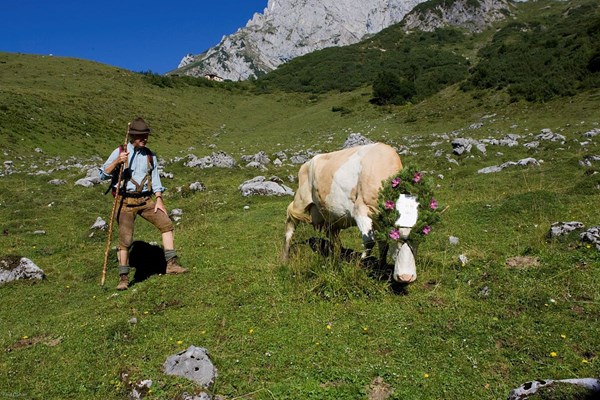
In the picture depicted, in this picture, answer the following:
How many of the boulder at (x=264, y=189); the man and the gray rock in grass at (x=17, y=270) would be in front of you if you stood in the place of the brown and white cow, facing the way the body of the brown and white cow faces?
0

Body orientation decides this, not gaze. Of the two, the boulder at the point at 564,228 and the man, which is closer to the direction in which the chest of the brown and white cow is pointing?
the boulder

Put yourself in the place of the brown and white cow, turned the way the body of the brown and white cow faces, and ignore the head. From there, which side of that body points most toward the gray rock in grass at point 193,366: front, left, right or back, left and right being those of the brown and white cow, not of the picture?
right

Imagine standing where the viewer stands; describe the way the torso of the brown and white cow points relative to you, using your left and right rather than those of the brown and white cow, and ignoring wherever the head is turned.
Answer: facing the viewer and to the right of the viewer

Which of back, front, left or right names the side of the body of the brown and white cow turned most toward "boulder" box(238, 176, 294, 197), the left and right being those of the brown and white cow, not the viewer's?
back

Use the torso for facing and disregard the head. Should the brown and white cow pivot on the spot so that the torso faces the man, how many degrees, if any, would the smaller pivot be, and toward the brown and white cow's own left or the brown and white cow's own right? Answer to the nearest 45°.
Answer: approximately 135° to the brown and white cow's own right

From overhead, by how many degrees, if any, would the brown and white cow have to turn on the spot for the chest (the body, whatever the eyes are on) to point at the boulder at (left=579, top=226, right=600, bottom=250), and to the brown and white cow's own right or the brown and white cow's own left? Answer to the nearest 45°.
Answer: approximately 45° to the brown and white cow's own left

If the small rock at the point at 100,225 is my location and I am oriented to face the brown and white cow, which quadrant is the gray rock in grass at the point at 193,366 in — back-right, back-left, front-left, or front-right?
front-right

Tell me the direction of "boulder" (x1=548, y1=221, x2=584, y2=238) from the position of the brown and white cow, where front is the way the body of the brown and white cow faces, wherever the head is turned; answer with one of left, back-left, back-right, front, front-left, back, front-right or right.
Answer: front-left

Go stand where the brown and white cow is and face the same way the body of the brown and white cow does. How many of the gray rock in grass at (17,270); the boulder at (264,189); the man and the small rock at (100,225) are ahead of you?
0

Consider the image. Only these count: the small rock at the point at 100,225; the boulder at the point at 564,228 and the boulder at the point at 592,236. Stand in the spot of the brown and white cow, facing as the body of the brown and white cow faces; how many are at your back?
1

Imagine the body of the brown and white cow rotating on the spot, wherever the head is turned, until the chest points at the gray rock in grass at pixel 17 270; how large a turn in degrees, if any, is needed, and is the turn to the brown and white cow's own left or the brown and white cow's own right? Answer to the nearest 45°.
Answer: approximately 135° to the brown and white cow's own right

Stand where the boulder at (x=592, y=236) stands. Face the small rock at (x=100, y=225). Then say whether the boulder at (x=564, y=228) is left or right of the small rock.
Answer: right

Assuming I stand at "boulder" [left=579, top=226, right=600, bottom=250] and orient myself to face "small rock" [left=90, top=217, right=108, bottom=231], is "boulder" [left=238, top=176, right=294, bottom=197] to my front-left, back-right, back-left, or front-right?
front-right

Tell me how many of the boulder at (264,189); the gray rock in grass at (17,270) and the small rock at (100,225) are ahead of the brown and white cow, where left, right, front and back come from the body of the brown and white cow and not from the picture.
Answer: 0

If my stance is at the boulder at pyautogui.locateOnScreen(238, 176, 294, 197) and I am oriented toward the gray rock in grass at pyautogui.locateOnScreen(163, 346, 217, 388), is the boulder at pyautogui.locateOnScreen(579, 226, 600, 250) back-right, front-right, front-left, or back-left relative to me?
front-left

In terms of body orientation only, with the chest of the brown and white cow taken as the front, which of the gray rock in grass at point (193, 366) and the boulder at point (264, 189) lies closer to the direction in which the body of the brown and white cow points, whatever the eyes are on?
the gray rock in grass
